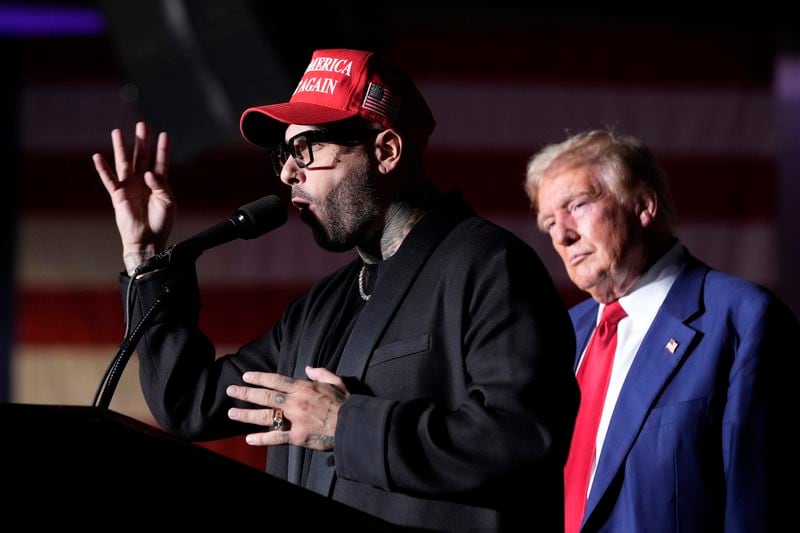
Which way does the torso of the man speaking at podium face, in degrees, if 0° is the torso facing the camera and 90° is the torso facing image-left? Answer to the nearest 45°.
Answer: approximately 45°
